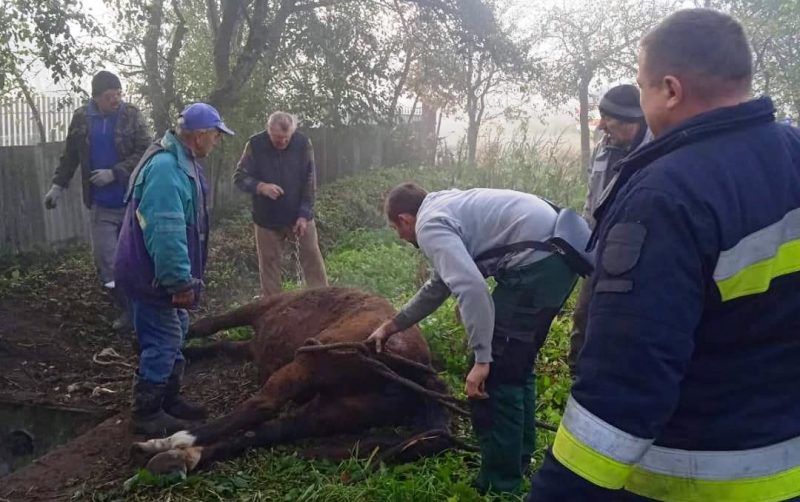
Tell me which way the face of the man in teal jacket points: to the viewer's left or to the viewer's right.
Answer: to the viewer's right

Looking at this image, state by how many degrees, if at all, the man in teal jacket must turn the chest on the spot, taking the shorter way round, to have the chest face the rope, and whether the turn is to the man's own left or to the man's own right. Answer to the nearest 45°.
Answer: approximately 45° to the man's own right

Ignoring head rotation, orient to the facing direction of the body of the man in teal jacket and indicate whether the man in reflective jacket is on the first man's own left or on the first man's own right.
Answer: on the first man's own right

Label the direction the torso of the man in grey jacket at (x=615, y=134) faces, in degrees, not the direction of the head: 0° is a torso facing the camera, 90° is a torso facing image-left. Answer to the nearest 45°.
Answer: approximately 90°

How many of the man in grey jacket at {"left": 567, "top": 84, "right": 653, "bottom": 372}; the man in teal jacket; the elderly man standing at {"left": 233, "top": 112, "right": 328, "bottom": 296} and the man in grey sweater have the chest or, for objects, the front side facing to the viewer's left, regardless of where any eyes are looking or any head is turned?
2

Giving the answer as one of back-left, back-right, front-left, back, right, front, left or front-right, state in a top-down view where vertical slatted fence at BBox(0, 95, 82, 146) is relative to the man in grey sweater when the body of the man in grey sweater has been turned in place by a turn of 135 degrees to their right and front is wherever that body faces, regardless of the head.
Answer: left

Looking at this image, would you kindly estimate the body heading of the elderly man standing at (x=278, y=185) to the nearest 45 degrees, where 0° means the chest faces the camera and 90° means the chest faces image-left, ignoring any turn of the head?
approximately 0°

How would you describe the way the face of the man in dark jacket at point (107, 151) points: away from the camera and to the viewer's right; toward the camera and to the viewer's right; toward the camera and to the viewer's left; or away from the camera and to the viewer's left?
toward the camera and to the viewer's right

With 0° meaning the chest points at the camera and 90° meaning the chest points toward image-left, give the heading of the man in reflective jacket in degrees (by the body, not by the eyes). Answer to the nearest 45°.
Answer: approximately 135°

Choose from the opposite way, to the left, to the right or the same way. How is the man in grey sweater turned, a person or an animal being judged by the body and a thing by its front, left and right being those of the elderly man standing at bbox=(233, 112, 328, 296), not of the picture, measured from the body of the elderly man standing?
to the right

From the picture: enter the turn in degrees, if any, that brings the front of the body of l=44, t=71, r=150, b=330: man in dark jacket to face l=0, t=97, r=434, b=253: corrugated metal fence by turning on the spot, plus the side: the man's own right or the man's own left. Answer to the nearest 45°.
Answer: approximately 180°

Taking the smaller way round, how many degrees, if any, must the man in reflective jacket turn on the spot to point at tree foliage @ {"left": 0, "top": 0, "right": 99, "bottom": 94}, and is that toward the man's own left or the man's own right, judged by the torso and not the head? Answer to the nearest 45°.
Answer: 0° — they already face it

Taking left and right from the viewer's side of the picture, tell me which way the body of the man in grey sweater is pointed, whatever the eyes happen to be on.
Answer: facing to the left of the viewer

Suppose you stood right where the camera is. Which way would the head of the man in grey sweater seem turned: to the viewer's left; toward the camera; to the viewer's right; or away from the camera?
to the viewer's left

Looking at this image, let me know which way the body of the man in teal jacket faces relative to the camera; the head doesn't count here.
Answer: to the viewer's right

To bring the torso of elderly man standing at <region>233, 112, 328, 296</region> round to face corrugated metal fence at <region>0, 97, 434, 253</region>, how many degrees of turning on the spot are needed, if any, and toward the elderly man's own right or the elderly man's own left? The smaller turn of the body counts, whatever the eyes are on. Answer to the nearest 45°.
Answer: approximately 135° to the elderly man's own right

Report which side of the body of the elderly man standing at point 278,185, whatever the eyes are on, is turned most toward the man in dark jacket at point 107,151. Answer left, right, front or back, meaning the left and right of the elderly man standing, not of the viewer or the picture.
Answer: right

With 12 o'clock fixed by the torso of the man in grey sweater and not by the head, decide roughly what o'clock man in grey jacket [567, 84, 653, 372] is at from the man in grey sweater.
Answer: The man in grey jacket is roughly at 4 o'clock from the man in grey sweater.

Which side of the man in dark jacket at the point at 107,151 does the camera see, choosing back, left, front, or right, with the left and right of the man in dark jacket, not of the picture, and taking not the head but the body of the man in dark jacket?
front
